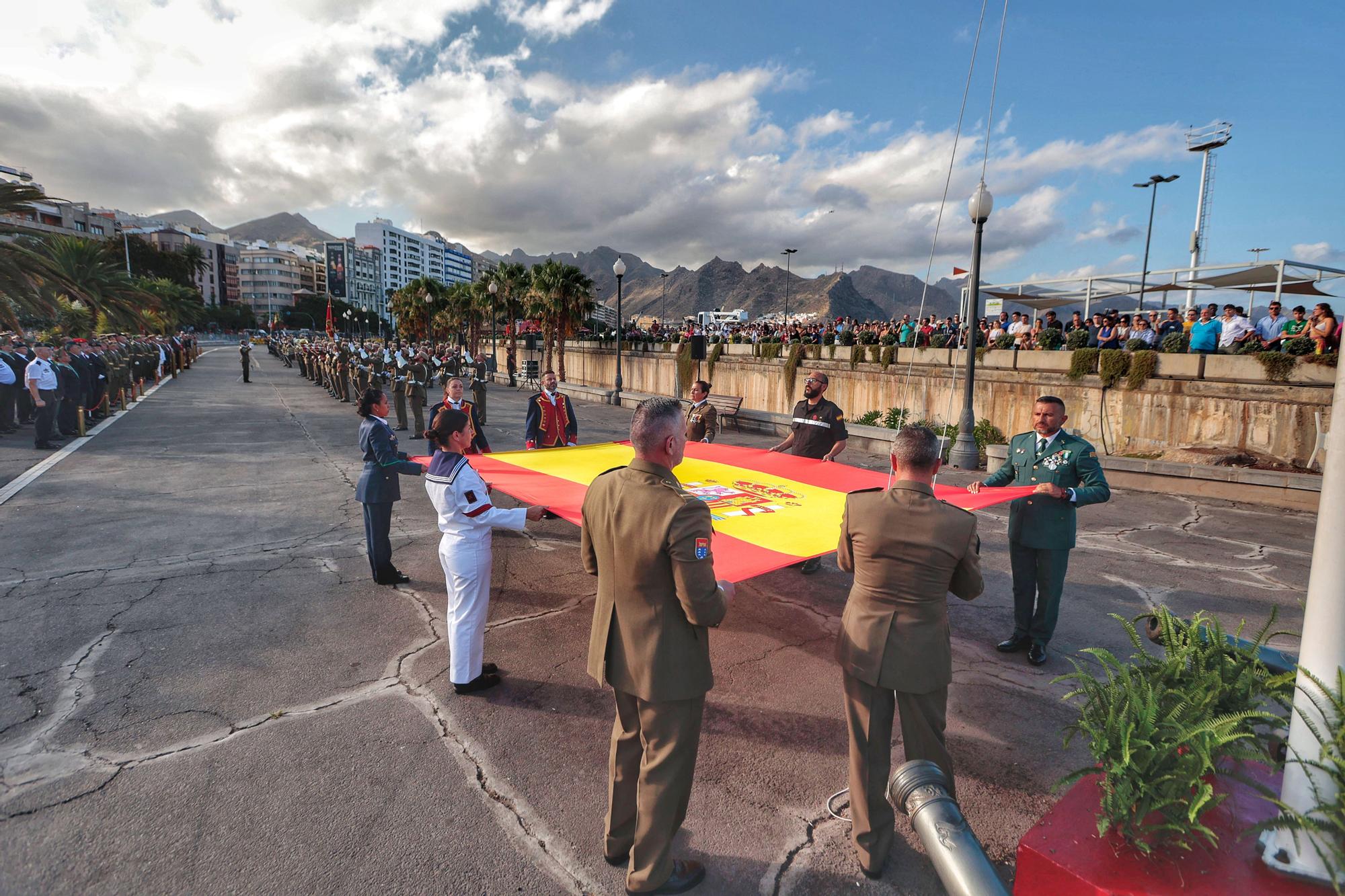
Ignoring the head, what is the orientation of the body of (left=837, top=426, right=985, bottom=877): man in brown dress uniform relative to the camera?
away from the camera

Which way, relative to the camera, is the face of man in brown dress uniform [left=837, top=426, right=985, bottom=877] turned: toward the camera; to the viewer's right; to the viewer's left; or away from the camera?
away from the camera

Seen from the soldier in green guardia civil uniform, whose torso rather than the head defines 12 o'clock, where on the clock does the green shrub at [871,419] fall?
The green shrub is roughly at 4 o'clock from the soldier in green guardia civil uniform.

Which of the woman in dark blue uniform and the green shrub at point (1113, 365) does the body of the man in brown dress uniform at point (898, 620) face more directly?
the green shrub

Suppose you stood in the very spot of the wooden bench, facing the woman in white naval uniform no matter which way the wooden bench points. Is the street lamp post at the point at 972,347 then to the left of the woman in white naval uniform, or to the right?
left

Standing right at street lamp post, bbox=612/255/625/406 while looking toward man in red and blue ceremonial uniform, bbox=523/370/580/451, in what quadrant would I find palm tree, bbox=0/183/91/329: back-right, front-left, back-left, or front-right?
back-right

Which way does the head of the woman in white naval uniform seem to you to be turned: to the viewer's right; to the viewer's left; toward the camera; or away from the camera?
to the viewer's right

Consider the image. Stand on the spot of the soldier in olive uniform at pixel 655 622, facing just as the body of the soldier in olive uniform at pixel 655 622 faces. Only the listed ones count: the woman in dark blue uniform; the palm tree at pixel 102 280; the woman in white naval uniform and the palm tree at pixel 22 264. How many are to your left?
4

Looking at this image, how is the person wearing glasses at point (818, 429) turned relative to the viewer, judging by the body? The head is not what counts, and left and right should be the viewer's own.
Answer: facing the viewer and to the left of the viewer

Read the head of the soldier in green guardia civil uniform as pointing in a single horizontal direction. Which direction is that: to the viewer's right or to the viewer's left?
to the viewer's left

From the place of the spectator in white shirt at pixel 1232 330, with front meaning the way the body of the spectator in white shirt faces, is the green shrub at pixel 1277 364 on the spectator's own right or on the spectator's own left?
on the spectator's own left

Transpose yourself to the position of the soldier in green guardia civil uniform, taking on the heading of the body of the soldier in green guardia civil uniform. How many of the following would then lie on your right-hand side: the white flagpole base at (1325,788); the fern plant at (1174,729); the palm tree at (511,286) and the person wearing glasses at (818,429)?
2

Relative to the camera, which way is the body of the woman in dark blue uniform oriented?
to the viewer's right

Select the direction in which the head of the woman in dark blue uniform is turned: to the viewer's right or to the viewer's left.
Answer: to the viewer's right

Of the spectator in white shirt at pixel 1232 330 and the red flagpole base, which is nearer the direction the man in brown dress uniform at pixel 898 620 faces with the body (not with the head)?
the spectator in white shirt
